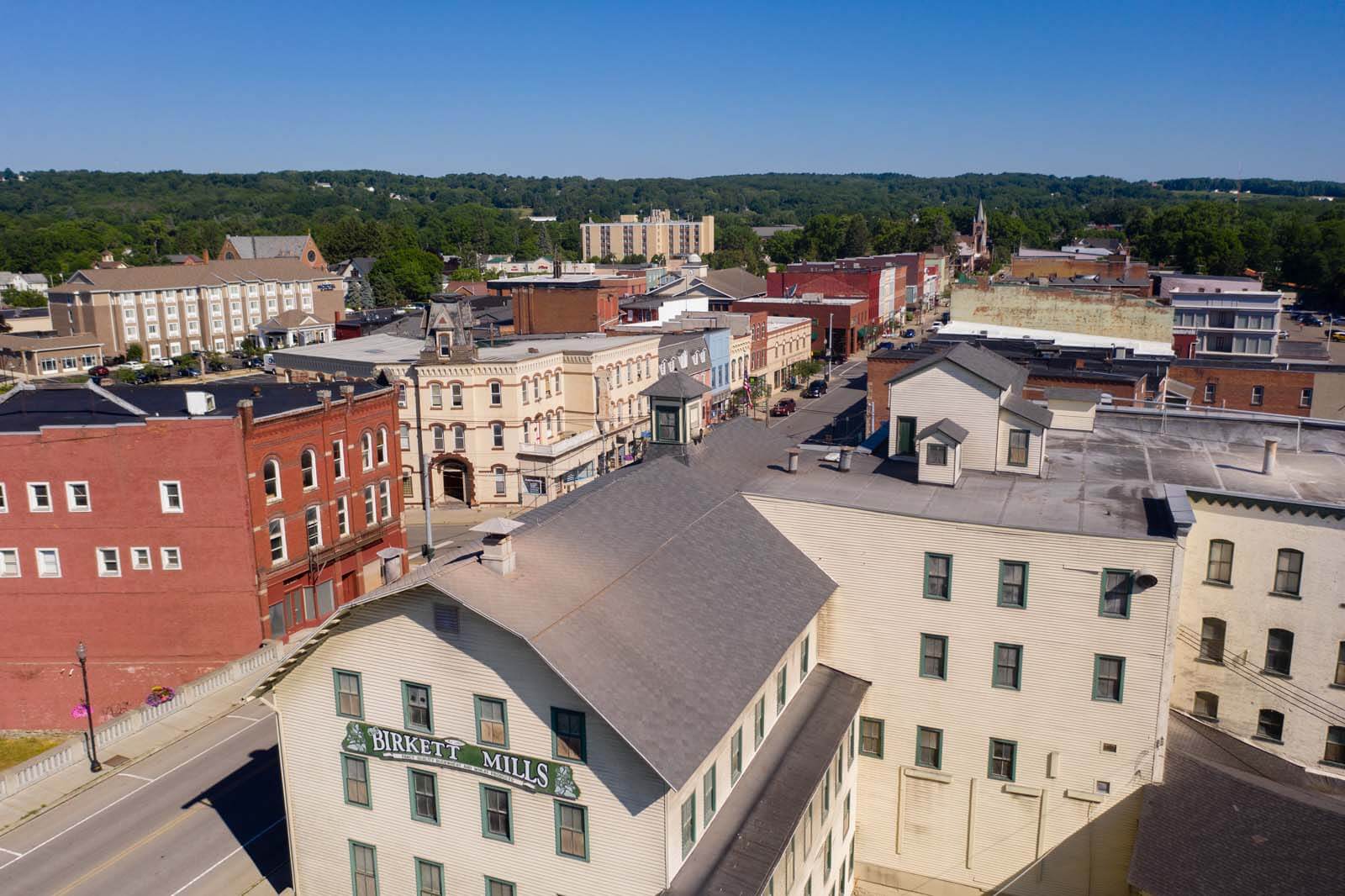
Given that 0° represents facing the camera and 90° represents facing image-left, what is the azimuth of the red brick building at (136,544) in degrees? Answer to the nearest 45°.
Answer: approximately 315°
